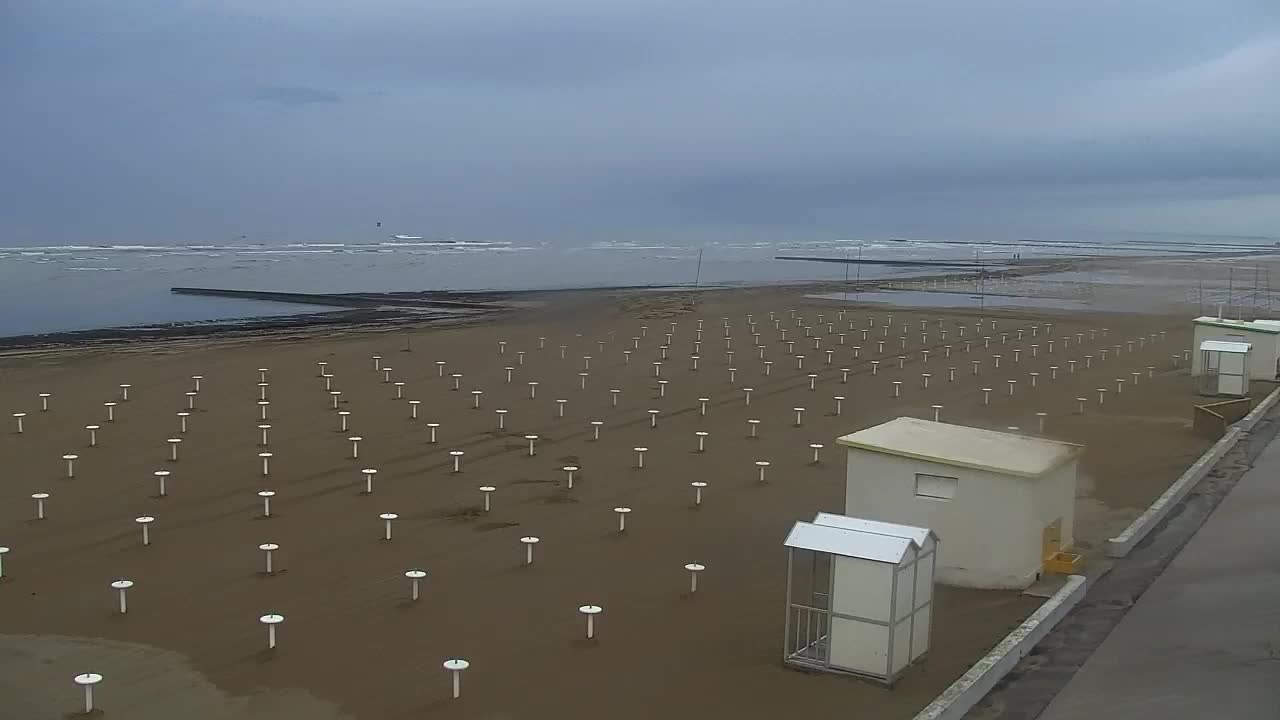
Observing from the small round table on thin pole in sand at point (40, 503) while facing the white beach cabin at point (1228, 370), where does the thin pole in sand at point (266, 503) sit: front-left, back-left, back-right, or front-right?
front-right

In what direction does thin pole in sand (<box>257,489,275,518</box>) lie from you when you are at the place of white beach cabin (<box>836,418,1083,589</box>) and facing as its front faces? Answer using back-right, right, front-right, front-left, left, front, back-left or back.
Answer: back-right

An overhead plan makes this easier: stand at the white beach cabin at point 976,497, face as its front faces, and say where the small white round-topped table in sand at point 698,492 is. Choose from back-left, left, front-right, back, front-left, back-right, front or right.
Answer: back

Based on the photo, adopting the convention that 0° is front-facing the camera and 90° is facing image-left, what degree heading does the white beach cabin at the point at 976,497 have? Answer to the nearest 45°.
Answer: approximately 315°

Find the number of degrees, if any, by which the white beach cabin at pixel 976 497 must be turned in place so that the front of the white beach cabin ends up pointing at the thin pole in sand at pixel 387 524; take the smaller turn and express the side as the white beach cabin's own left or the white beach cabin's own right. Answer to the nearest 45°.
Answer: approximately 135° to the white beach cabin's own right

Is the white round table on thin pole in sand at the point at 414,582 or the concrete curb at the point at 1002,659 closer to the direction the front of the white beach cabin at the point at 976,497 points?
the concrete curb

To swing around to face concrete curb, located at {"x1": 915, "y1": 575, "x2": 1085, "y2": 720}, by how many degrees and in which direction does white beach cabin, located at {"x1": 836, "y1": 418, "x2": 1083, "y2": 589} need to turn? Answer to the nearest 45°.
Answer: approximately 45° to its right

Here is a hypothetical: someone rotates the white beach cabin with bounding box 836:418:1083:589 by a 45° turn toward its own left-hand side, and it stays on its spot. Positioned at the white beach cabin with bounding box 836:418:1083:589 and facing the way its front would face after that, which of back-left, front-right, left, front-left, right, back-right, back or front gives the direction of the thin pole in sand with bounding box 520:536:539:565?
back

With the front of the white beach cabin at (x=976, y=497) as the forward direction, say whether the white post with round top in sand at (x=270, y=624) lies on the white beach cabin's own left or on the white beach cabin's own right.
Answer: on the white beach cabin's own right
